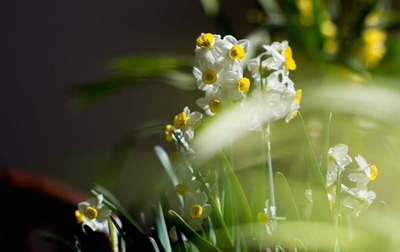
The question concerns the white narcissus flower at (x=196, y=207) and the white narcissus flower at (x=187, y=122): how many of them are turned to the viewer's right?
0

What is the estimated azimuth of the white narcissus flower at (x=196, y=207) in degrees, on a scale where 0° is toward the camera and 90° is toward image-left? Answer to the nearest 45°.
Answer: approximately 0°

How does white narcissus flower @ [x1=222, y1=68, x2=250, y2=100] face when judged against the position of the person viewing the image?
facing the viewer and to the right of the viewer

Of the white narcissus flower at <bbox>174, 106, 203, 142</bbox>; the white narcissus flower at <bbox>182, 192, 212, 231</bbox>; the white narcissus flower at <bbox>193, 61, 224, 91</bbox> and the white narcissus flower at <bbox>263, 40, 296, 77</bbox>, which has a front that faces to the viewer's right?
the white narcissus flower at <bbox>263, 40, 296, 77</bbox>

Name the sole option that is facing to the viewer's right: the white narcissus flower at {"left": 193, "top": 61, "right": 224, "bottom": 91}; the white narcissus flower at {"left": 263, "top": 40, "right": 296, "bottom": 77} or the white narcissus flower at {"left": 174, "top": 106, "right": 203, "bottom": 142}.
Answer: the white narcissus flower at {"left": 263, "top": 40, "right": 296, "bottom": 77}

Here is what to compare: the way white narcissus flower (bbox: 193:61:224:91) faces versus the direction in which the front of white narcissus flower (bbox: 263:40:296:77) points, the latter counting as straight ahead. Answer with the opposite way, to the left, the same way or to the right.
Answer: to the right

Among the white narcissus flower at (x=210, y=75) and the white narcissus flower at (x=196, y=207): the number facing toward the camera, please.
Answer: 2

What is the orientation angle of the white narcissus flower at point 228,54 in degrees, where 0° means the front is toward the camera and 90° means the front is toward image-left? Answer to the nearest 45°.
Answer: approximately 315°

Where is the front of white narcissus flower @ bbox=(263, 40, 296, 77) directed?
to the viewer's right
